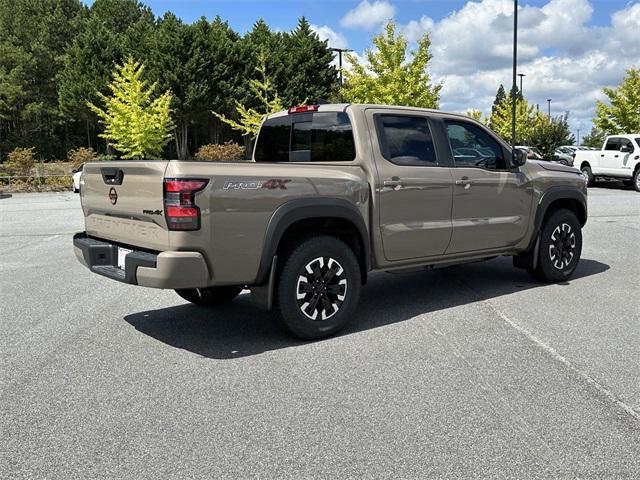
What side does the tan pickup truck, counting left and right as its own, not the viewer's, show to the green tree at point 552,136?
front

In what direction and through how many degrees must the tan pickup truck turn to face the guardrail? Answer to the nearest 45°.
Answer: approximately 90° to its left

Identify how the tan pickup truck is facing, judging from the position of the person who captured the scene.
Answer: facing away from the viewer and to the right of the viewer

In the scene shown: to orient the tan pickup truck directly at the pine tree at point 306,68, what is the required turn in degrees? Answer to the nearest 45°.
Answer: approximately 45° to its left

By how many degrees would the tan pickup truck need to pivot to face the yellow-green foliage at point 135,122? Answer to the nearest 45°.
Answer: approximately 45° to its left

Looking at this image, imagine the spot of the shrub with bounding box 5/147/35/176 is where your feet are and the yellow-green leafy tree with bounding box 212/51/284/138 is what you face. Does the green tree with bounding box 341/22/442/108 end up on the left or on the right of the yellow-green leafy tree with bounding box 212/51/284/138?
right

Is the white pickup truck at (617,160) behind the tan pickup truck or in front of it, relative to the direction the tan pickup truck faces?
in front

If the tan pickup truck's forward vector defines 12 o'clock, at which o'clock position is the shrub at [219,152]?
The shrub is roughly at 10 o'clock from the tan pickup truck.
